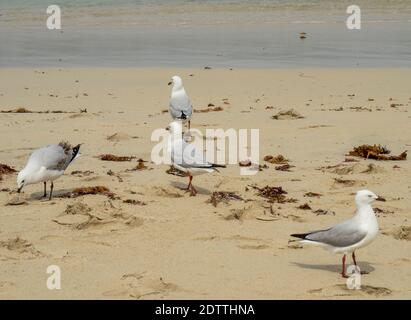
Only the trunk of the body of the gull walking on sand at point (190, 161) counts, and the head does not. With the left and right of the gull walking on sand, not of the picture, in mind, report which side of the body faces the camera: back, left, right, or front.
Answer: left

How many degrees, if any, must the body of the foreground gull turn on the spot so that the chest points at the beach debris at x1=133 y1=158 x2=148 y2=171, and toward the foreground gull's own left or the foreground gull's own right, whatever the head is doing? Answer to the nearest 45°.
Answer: approximately 135° to the foreground gull's own left

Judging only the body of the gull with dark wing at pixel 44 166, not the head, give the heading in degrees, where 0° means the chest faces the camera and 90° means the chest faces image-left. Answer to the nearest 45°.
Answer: approximately 90°

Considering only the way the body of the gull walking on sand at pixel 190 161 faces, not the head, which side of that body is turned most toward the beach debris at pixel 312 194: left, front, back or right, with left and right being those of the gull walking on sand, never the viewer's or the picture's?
back

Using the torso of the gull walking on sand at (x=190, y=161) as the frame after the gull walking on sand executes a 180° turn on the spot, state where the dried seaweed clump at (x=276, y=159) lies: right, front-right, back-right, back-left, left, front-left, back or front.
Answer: front-left

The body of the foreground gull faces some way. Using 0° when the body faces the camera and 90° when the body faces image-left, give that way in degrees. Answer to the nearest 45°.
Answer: approximately 270°
